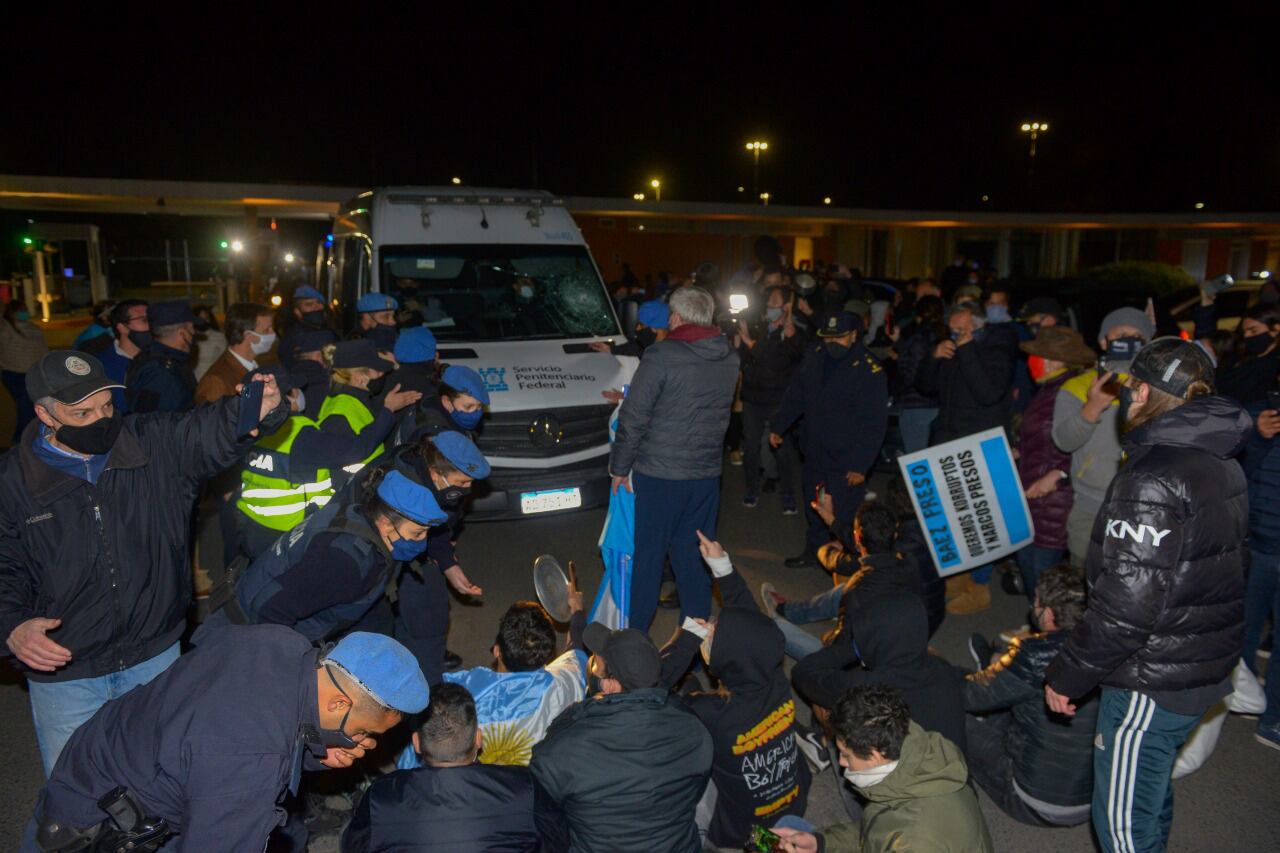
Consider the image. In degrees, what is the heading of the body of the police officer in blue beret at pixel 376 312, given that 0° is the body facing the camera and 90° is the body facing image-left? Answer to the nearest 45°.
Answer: approximately 315°

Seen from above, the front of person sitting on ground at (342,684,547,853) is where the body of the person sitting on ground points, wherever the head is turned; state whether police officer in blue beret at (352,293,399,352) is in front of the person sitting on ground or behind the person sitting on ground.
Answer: in front

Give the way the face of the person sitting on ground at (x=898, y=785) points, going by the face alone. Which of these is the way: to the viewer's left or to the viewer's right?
to the viewer's left

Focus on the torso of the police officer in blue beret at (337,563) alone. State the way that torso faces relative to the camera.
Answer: to the viewer's right

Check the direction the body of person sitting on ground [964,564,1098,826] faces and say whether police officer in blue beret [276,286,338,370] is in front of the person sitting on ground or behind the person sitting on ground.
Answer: in front

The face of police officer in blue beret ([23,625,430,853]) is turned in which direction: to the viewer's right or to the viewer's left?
to the viewer's right

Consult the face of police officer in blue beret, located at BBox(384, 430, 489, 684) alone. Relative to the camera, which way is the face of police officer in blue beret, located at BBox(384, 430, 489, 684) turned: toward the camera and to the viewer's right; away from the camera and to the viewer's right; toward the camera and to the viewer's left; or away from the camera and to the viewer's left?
toward the camera and to the viewer's right

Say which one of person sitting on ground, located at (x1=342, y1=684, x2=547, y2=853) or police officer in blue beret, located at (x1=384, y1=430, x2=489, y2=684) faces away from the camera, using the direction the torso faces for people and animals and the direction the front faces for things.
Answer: the person sitting on ground

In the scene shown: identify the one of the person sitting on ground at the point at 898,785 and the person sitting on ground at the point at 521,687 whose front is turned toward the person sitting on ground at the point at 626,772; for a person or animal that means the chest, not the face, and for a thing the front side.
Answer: the person sitting on ground at the point at 898,785

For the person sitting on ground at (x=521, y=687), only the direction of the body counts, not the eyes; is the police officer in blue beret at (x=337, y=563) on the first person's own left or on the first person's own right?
on the first person's own left

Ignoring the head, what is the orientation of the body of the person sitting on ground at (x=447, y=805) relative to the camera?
away from the camera
